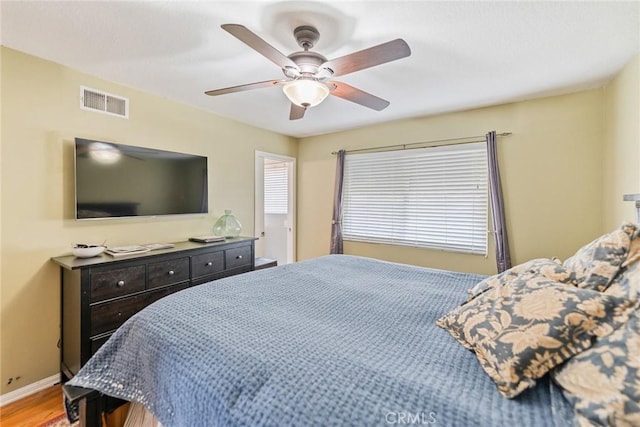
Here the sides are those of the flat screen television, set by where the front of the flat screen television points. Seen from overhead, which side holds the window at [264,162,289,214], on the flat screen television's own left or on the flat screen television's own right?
on the flat screen television's own left

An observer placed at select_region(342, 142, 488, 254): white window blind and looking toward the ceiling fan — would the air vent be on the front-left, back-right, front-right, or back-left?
front-right

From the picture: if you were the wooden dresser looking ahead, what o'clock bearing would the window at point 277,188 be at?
The window is roughly at 9 o'clock from the wooden dresser.

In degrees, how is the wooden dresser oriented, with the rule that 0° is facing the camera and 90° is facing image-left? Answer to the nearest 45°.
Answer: approximately 315°

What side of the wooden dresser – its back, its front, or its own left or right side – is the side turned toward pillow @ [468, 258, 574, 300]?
front

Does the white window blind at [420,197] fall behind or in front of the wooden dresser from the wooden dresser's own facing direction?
in front

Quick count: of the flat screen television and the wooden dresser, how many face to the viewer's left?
0

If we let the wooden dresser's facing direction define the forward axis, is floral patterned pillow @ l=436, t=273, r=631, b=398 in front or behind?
in front

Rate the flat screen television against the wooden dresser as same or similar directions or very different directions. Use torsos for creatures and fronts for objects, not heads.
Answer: same or similar directions

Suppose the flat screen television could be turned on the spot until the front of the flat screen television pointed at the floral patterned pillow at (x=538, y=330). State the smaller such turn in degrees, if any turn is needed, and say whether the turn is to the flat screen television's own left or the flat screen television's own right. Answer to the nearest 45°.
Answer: approximately 45° to the flat screen television's own right

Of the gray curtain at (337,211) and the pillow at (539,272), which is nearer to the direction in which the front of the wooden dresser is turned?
the pillow
